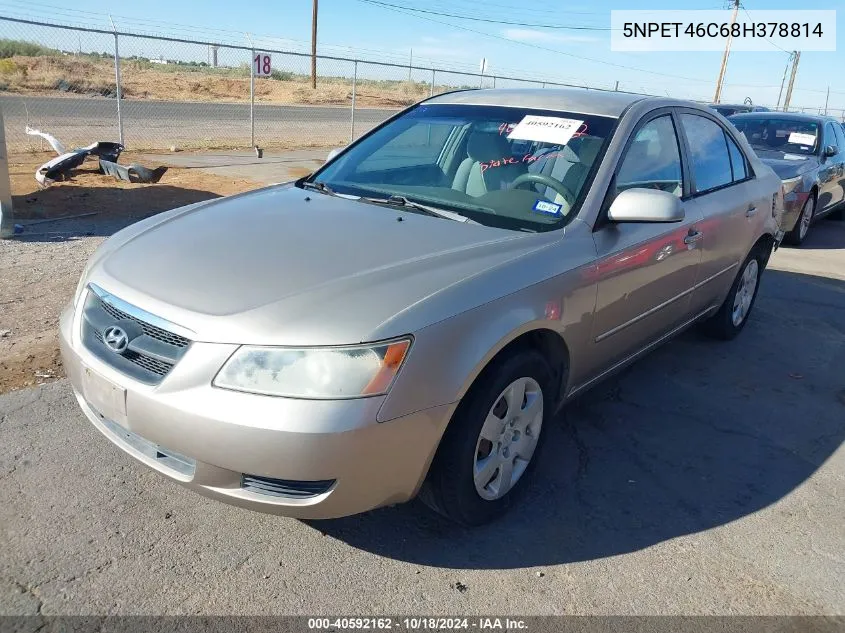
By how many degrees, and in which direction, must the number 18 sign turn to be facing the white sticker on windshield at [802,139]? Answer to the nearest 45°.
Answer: approximately 45° to its left

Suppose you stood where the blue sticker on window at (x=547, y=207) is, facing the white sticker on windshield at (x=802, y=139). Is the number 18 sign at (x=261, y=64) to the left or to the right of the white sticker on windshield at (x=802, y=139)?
left

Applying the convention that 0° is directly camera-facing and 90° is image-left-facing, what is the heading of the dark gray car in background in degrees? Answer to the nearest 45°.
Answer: approximately 45°

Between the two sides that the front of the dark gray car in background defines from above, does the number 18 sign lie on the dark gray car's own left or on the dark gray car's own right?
on the dark gray car's own right

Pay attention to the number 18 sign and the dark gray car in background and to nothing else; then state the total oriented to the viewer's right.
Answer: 0

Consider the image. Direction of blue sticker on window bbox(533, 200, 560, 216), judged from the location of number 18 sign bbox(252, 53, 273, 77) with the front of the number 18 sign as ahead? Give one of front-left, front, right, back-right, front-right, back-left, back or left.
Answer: front

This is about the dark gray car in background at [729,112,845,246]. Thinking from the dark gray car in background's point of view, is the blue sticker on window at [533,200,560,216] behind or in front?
in front

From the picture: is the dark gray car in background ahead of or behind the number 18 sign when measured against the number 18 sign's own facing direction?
ahead

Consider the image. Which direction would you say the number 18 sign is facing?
toward the camera
